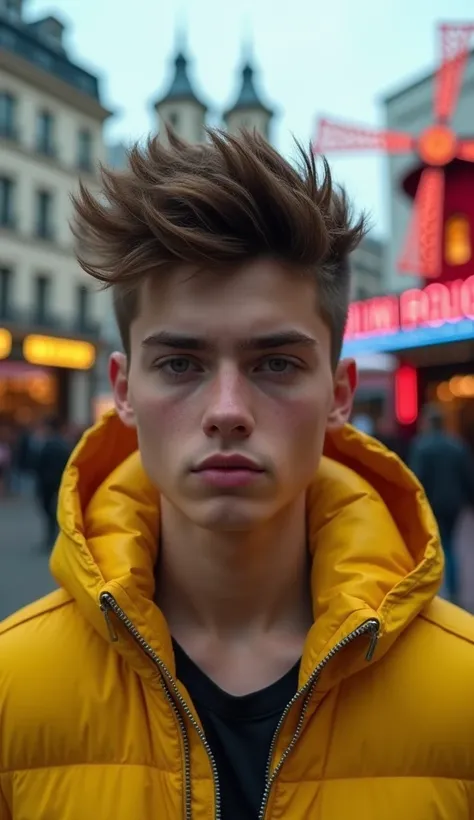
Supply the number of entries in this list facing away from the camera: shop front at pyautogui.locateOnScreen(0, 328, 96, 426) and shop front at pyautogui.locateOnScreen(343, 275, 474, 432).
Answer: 0

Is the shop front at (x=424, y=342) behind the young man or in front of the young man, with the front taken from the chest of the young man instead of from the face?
behind

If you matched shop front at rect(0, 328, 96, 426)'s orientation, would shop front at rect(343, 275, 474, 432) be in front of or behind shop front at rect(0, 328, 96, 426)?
in front

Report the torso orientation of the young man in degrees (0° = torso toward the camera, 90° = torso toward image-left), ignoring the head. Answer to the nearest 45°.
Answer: approximately 0°

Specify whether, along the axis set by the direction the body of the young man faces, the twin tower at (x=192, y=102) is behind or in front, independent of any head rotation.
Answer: behind

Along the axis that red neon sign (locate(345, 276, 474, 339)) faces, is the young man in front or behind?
in front

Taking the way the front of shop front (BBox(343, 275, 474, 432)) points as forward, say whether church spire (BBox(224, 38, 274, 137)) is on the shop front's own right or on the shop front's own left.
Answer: on the shop front's own right
